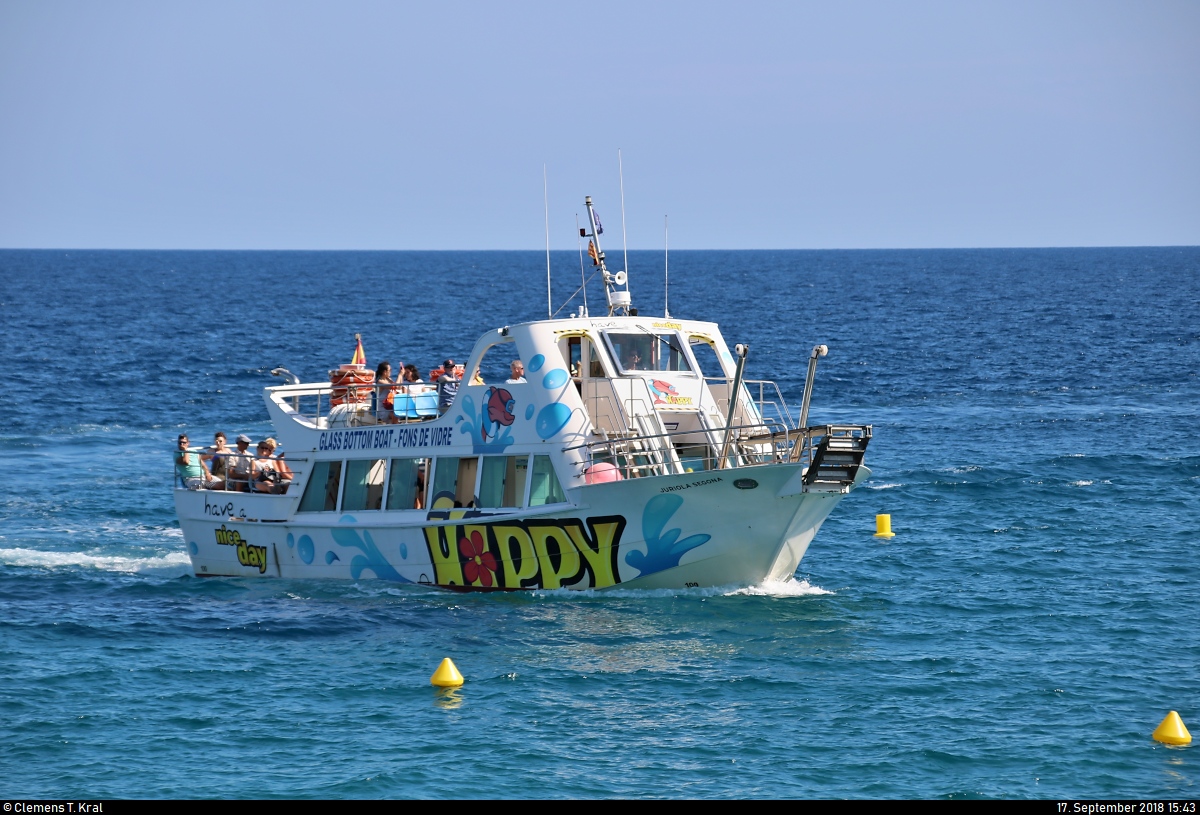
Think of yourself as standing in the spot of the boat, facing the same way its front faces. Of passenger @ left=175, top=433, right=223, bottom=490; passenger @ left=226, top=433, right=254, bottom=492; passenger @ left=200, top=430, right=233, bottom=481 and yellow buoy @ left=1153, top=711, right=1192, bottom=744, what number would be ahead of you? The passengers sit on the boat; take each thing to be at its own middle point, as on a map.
1

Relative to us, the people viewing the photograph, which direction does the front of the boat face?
facing the viewer and to the right of the viewer

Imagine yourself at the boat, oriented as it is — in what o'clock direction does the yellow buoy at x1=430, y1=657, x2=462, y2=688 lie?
The yellow buoy is roughly at 2 o'clock from the boat.

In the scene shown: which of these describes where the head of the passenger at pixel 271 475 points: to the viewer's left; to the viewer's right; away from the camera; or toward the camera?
toward the camera

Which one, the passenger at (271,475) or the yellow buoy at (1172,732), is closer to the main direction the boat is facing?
the yellow buoy

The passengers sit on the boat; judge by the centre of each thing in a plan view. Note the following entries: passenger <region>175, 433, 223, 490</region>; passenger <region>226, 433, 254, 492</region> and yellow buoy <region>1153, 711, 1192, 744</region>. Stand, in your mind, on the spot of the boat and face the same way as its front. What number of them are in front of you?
1
